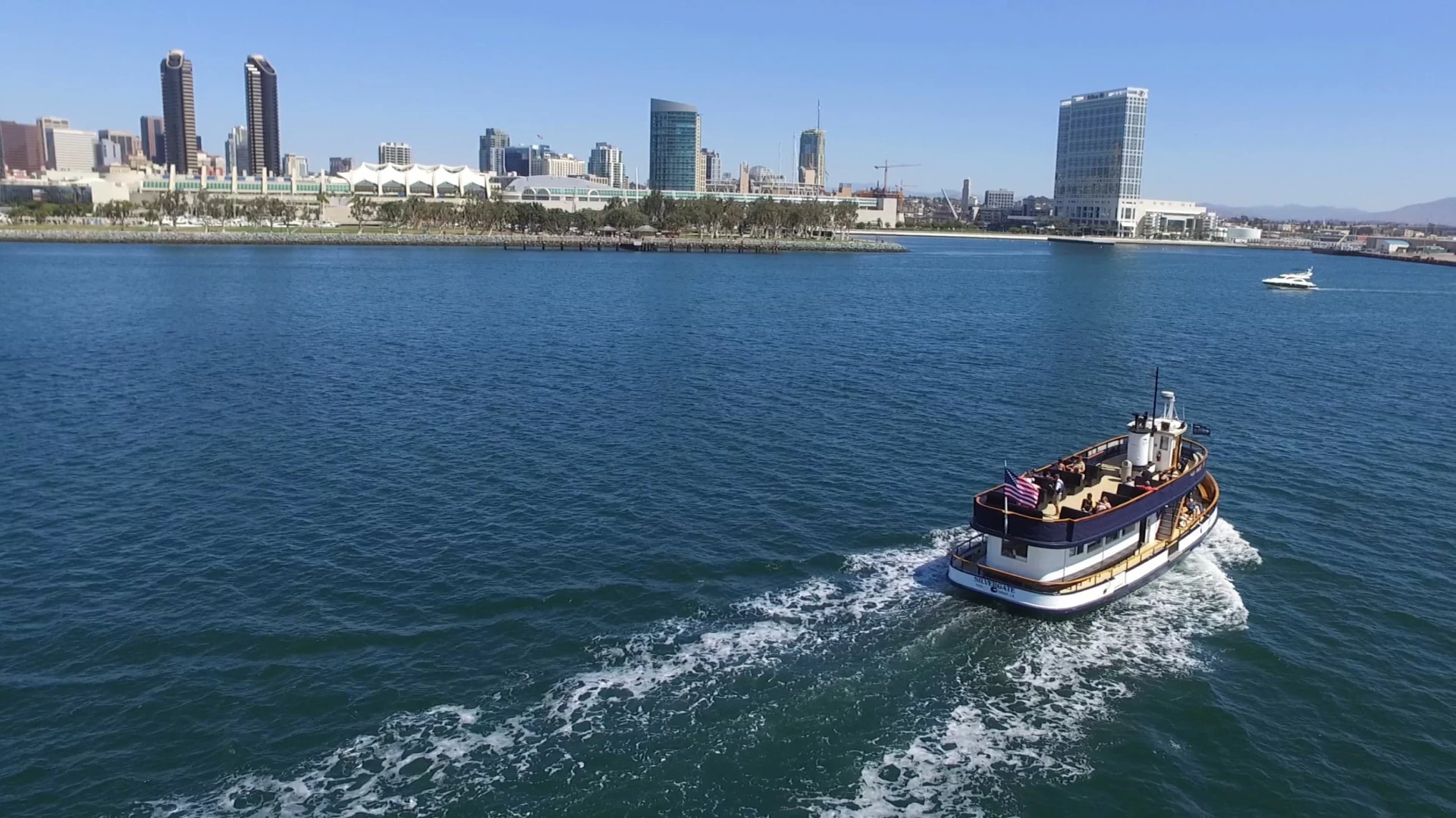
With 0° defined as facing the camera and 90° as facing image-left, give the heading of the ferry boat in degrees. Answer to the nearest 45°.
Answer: approximately 225°
